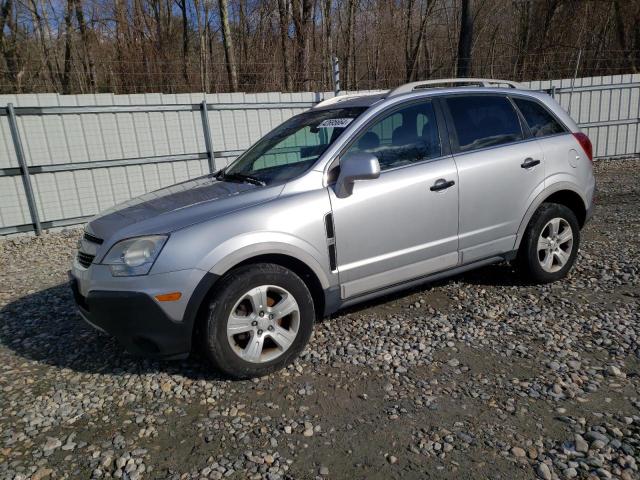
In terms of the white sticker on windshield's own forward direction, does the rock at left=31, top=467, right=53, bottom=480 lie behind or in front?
in front

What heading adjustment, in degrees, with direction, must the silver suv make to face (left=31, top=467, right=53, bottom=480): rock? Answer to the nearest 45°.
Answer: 0° — it already faces it

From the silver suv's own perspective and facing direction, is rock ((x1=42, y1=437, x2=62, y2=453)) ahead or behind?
ahead

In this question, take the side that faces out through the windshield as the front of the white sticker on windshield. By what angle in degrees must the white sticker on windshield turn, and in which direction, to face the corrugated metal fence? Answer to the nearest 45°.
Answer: approximately 90° to its right

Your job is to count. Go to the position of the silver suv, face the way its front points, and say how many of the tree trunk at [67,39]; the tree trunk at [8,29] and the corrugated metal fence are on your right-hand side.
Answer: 3

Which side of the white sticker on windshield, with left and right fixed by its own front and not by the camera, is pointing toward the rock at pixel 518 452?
left

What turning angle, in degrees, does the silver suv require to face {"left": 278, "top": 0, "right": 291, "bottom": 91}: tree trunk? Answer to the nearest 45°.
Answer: approximately 135° to its right

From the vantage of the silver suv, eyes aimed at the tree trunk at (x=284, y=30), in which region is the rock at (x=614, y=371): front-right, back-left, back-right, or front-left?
back-right

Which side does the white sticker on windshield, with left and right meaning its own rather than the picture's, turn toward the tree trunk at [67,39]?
right

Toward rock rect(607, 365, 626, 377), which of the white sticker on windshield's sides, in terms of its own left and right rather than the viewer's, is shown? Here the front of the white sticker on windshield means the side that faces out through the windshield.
left

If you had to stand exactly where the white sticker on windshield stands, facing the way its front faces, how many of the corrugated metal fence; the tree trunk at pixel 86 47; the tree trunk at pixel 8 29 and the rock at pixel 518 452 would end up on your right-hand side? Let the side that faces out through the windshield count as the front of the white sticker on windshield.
3

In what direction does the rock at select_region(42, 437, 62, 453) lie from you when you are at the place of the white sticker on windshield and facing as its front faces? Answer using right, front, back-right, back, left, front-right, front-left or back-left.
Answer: front

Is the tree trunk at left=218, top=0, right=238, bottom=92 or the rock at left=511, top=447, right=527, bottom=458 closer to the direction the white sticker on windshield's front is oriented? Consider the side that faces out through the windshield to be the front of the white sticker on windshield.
the rock

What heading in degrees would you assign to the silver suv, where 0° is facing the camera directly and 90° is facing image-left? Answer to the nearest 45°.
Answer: approximately 45°

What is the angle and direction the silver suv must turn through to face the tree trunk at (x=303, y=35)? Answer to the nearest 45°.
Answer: approximately 135° to its right

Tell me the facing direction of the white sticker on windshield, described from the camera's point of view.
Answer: facing the viewer and to the left of the viewer
